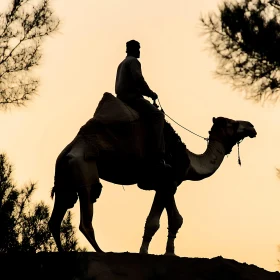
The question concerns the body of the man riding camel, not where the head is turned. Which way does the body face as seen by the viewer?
to the viewer's right

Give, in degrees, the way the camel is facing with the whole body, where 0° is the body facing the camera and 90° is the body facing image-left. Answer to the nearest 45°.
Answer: approximately 270°
